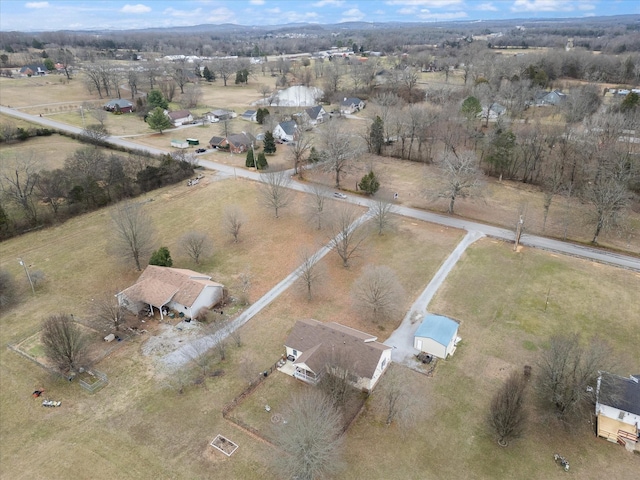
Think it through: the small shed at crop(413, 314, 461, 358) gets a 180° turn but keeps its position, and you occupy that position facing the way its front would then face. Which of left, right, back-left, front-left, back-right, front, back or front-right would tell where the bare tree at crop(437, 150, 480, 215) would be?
front-left

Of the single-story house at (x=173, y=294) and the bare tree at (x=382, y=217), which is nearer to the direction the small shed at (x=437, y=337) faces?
the single-story house

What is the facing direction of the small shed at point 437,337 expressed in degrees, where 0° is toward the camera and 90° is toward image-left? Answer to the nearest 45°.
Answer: approximately 45°

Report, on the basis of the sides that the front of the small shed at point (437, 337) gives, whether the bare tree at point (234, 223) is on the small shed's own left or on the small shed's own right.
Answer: on the small shed's own right

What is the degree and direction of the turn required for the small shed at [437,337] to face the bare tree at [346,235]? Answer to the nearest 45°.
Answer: approximately 90° to its right

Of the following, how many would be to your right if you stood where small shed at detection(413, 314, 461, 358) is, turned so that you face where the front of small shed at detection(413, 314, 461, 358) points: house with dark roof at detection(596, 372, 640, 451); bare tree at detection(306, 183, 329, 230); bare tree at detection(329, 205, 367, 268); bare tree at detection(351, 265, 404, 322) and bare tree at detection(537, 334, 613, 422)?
3

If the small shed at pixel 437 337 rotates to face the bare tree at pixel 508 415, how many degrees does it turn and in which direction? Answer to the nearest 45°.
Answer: approximately 90° to its left

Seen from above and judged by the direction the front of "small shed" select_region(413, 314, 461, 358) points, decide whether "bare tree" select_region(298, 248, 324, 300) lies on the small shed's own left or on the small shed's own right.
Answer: on the small shed's own right

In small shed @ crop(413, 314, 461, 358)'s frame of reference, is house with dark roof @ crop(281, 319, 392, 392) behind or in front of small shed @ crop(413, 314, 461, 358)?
in front

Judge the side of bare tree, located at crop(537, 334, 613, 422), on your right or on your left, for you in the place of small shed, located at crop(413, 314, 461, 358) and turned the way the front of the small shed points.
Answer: on your left

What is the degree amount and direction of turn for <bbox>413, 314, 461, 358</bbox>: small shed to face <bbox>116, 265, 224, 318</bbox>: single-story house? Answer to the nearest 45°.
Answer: approximately 45° to its right

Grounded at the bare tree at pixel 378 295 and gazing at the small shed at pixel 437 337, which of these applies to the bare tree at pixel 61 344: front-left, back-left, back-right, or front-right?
back-right

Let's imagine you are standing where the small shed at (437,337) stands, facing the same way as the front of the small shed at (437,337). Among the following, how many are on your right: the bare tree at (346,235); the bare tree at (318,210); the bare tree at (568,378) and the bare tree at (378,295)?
3

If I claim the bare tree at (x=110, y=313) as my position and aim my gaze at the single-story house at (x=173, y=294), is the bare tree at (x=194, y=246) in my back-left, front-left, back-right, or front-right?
front-left

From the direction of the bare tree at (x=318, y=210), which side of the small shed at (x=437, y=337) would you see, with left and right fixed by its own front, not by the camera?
right

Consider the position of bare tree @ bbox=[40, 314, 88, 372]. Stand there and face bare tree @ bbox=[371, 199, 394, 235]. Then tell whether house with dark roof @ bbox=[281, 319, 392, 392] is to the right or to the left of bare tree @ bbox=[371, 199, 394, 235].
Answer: right

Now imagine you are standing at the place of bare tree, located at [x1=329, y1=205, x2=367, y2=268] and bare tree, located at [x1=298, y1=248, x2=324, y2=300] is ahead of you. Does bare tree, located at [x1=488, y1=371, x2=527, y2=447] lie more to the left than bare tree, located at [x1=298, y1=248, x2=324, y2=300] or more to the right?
left
